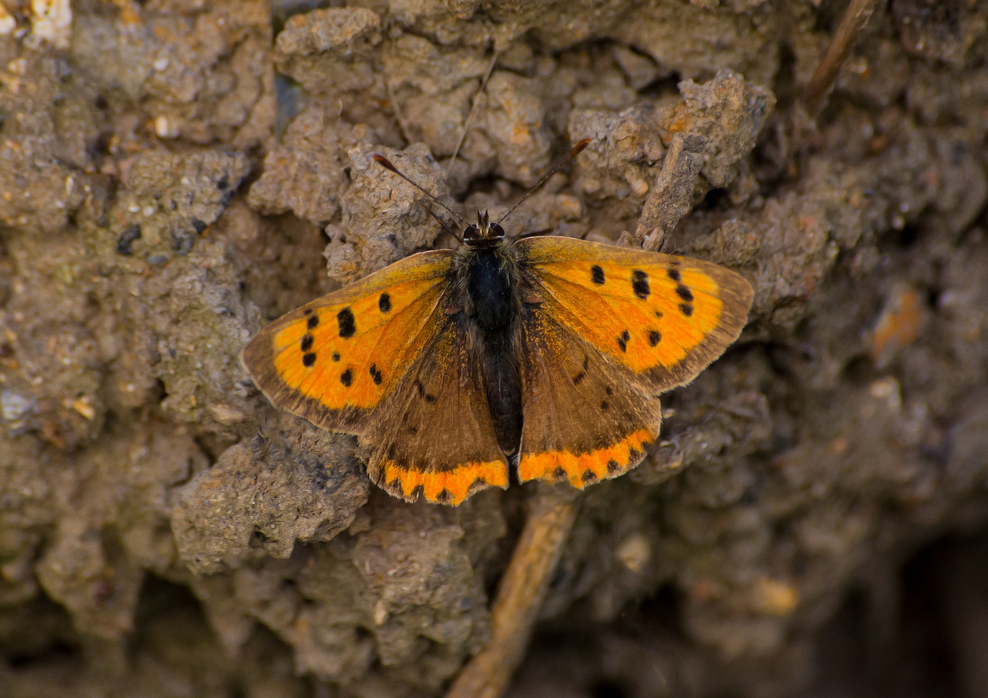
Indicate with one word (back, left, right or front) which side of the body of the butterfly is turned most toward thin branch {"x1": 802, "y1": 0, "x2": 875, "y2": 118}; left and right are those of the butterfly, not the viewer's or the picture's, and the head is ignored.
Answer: right

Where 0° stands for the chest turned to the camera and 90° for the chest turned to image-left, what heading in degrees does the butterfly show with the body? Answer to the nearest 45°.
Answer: approximately 180°
